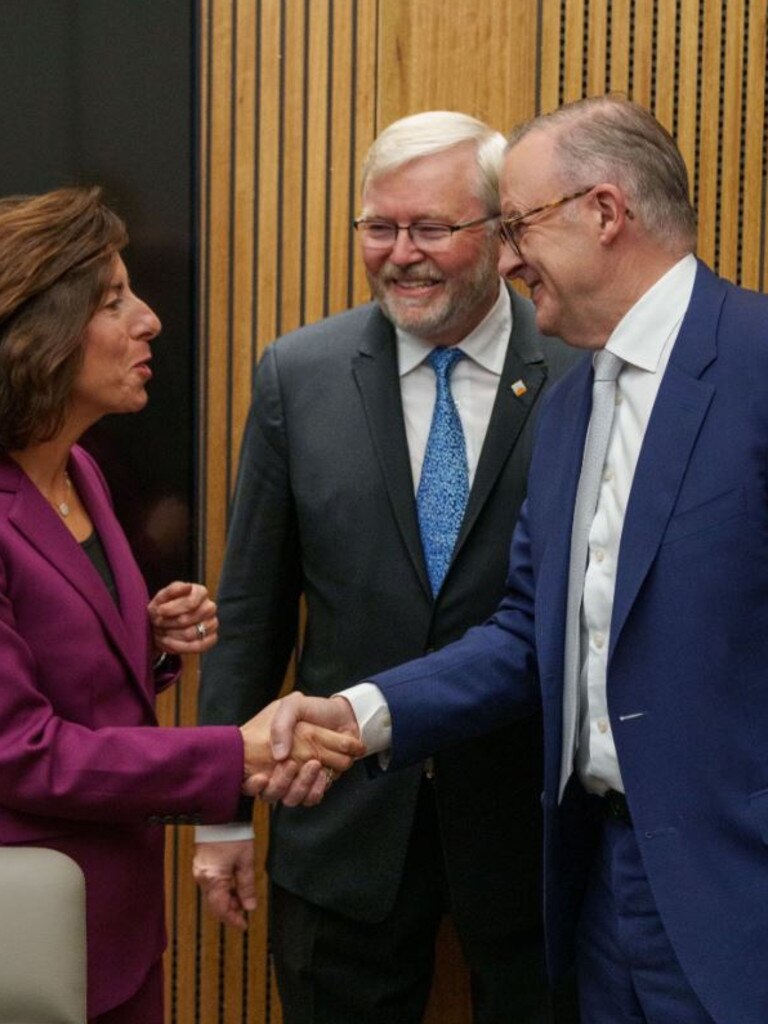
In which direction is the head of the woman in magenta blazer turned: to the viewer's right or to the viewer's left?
to the viewer's right

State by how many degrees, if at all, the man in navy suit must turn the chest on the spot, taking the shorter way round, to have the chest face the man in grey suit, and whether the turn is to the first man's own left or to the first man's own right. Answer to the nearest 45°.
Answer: approximately 90° to the first man's own right

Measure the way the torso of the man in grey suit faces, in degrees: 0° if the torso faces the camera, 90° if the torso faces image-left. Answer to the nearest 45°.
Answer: approximately 0°

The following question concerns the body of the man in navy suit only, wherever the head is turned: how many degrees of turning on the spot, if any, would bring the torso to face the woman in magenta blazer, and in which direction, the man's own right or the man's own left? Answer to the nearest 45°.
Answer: approximately 45° to the man's own right

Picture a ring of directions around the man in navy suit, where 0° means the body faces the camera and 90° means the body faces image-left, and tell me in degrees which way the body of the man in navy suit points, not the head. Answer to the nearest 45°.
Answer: approximately 45°

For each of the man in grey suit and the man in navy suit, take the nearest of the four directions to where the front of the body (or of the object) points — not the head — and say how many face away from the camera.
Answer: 0

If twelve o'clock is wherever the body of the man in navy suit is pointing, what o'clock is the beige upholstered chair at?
The beige upholstered chair is roughly at 12 o'clock from the man in navy suit.

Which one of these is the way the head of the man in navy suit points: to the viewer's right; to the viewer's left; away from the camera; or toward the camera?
to the viewer's left
